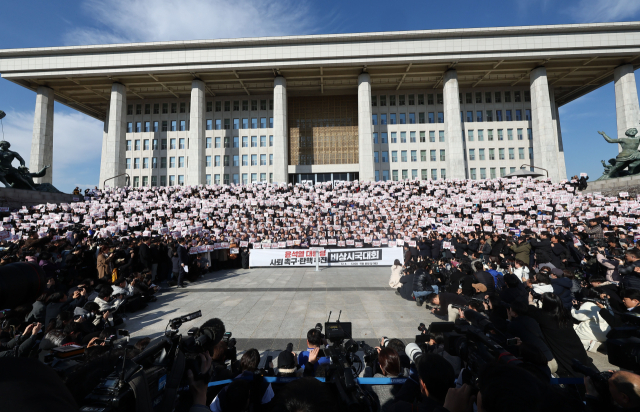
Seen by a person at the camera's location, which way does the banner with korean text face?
facing the viewer

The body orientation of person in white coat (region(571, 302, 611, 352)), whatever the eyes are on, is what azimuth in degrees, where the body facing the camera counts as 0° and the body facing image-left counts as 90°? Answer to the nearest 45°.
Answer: approximately 135°

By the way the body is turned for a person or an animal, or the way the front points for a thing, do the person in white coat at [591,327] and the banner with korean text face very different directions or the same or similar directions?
very different directions

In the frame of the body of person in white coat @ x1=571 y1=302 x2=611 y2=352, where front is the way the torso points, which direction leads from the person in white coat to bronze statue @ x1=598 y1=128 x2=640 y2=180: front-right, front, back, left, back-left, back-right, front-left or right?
front-right
